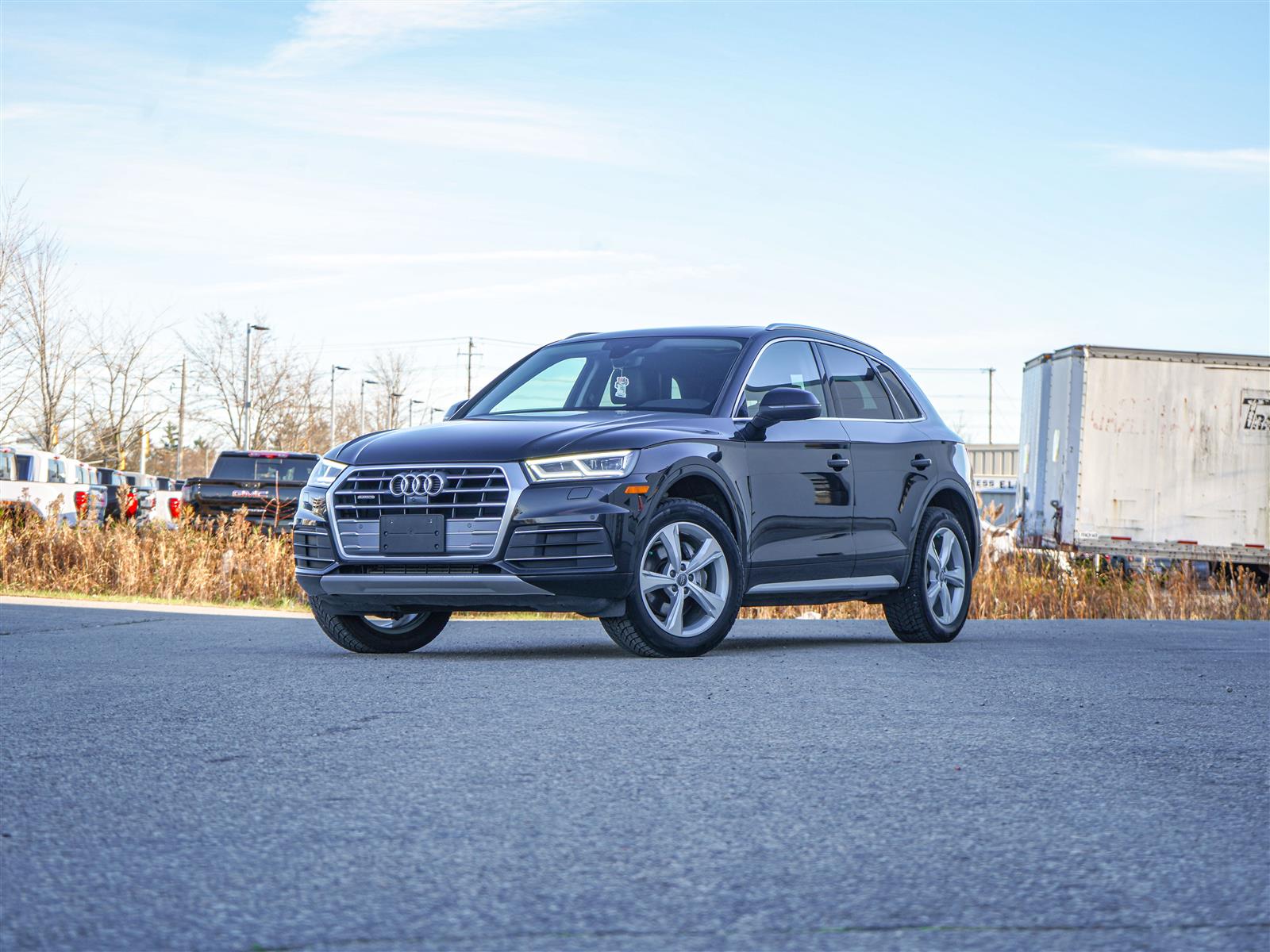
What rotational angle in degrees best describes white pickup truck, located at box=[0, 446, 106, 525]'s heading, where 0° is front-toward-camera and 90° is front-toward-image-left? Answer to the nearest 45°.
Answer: approximately 135°

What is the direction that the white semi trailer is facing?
to the viewer's left

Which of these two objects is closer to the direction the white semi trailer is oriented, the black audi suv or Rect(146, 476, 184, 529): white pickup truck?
the white pickup truck

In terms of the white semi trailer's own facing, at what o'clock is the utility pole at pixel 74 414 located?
The utility pole is roughly at 1 o'clock from the white semi trailer.

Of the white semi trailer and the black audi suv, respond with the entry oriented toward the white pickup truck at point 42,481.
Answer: the white semi trailer

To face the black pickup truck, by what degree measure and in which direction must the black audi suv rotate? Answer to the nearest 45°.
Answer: approximately 90° to its right

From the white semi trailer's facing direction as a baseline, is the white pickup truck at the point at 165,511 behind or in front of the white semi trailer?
in front

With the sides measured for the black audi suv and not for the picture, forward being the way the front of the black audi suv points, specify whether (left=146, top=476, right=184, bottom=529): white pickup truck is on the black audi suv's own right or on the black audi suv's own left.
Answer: on the black audi suv's own right

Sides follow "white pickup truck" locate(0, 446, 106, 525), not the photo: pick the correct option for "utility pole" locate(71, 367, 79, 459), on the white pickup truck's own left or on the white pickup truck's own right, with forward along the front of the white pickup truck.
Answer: on the white pickup truck's own right

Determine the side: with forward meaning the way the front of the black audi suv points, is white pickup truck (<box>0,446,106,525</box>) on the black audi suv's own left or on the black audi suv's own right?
on the black audi suv's own right
